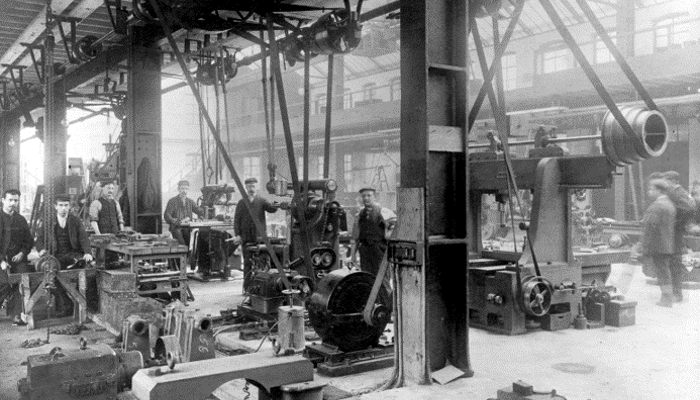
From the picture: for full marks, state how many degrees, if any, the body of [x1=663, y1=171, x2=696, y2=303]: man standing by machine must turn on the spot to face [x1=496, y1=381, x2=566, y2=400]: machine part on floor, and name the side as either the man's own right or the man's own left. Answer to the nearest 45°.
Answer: approximately 90° to the man's own left

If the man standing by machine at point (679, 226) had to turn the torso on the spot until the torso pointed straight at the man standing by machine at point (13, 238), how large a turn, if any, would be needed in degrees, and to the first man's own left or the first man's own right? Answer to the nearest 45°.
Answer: approximately 45° to the first man's own left

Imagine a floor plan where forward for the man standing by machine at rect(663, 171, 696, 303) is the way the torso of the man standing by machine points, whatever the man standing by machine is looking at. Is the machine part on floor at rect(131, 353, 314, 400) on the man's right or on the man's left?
on the man's left

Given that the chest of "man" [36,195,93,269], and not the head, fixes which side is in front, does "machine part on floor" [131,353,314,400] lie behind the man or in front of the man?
in front

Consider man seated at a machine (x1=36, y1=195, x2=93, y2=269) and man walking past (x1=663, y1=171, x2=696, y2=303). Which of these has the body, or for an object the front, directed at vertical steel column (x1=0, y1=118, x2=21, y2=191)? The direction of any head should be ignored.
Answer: man walking past (x1=663, y1=171, x2=696, y2=303)

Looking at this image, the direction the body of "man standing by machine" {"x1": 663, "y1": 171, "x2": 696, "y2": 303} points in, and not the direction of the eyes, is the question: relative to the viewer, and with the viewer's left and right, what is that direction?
facing to the left of the viewer

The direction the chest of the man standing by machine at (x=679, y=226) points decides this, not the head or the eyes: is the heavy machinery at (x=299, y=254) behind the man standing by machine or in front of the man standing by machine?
in front

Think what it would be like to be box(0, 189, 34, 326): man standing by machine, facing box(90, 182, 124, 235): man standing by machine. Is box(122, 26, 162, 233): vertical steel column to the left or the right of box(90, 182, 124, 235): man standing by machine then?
right

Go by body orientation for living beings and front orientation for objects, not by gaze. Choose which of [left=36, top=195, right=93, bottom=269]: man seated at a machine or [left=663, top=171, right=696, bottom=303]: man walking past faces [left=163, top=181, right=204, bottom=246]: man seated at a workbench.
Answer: [left=663, top=171, right=696, bottom=303]: man walking past

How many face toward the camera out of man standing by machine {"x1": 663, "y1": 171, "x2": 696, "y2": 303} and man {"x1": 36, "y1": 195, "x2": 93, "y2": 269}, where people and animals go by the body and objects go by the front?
1

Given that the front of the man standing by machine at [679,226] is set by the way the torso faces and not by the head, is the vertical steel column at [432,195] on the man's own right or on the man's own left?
on the man's own left

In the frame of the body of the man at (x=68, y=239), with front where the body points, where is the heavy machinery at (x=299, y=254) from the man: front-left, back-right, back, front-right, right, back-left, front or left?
front-left

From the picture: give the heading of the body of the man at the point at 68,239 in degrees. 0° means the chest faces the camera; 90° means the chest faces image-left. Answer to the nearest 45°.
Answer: approximately 0°
